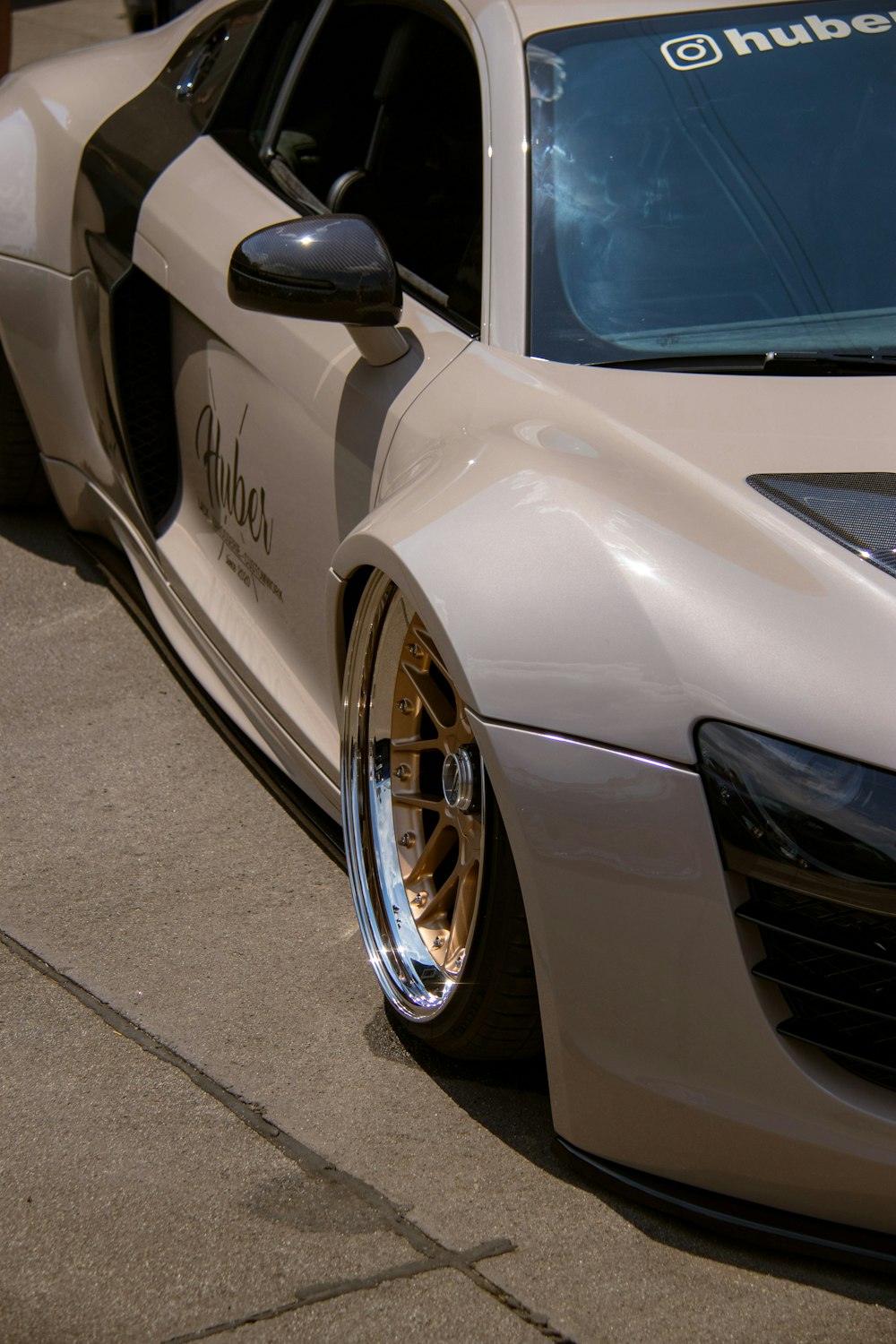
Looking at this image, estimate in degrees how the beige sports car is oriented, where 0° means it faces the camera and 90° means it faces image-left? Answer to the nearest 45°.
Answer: approximately 315°
